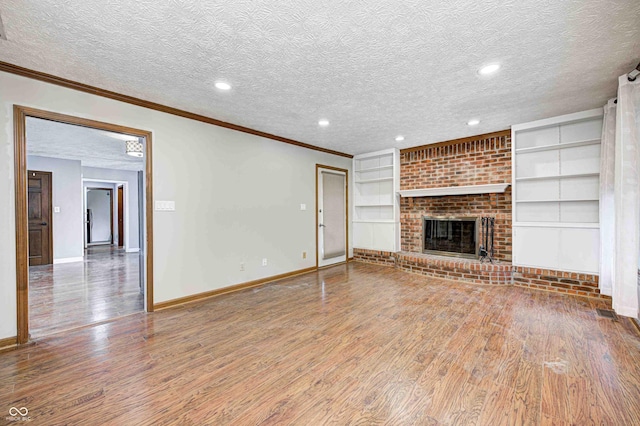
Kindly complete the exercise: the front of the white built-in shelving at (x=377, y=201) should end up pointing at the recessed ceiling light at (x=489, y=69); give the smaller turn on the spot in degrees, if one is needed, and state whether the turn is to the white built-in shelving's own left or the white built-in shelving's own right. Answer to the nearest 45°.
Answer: approximately 45° to the white built-in shelving's own left

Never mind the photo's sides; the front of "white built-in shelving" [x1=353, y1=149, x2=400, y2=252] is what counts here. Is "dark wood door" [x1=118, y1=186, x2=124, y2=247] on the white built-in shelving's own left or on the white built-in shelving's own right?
on the white built-in shelving's own right

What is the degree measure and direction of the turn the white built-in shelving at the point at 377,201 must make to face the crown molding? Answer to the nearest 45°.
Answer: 0° — it already faces it

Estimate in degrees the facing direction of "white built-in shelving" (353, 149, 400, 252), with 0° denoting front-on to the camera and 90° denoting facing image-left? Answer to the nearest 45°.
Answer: approximately 45°

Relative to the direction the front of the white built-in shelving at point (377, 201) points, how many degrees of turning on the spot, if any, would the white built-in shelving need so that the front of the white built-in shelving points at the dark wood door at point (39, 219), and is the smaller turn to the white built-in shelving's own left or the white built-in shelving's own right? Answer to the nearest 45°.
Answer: approximately 45° to the white built-in shelving's own right

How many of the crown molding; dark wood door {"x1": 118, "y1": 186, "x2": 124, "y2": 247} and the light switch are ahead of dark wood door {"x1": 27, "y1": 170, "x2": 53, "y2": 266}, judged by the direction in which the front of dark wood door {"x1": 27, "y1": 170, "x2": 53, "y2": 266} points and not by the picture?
2

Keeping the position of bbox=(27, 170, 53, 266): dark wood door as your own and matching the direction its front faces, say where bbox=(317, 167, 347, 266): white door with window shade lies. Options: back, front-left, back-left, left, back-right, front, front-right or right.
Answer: front-left

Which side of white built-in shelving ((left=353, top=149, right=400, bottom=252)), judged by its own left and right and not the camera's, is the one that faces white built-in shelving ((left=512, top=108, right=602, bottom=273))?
left
